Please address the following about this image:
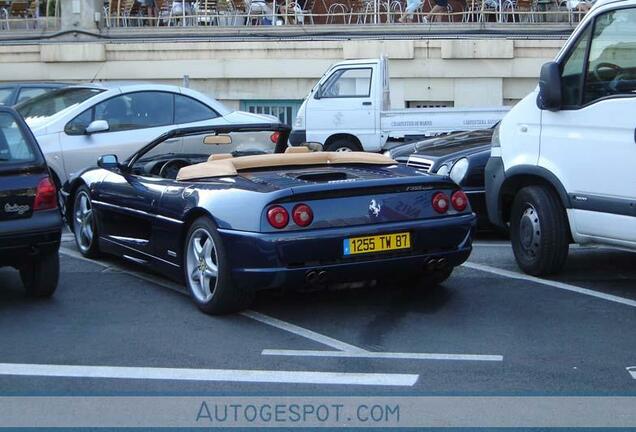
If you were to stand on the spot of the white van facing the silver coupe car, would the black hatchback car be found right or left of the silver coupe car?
left

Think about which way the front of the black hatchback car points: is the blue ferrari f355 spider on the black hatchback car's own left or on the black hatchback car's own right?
on the black hatchback car's own right

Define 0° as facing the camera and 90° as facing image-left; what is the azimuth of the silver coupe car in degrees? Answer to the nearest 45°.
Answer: approximately 45°

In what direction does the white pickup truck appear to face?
to the viewer's left

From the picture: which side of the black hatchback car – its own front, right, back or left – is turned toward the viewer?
back

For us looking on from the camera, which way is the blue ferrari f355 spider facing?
facing away from the viewer and to the left of the viewer

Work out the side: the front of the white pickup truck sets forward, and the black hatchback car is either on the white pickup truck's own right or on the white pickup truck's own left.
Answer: on the white pickup truck's own left

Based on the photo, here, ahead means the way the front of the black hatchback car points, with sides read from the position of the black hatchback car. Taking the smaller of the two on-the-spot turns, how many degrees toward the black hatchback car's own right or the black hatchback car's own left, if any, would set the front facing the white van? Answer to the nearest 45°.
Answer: approximately 90° to the black hatchback car's own right

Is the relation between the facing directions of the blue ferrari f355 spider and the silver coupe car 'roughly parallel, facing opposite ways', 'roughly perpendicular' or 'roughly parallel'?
roughly perpendicular

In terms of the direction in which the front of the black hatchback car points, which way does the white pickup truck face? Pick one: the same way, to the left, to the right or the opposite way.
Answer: to the left
